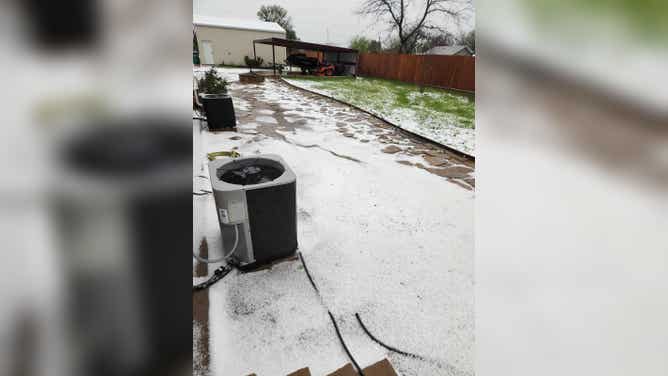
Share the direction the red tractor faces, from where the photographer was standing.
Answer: facing the viewer and to the right of the viewer

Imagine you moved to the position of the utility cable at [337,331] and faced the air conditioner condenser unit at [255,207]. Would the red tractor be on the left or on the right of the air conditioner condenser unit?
right

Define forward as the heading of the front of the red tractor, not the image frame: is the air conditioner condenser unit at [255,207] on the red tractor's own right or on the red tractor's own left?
on the red tractor's own right

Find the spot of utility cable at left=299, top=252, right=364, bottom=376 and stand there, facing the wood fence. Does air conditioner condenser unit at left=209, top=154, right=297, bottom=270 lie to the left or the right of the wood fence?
left

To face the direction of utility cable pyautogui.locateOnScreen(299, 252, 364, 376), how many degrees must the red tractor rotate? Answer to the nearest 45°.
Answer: approximately 45° to its right

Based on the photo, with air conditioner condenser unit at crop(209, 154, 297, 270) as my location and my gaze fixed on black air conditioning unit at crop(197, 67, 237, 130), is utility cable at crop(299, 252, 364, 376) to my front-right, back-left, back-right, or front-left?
back-right

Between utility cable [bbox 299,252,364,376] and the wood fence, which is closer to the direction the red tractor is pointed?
the wood fence

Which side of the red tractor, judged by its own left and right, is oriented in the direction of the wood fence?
front

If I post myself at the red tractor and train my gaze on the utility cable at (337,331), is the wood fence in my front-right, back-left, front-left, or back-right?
front-left
